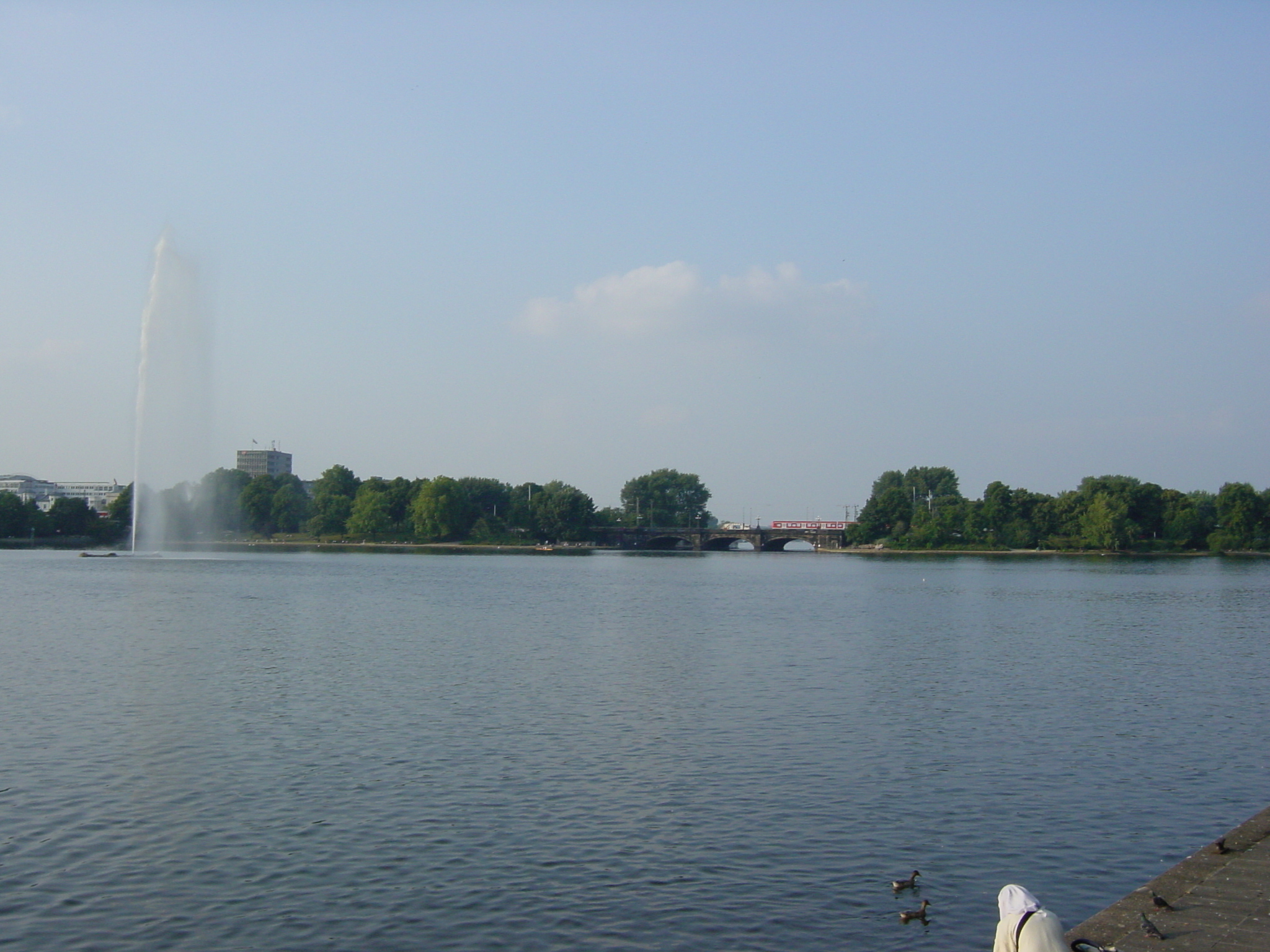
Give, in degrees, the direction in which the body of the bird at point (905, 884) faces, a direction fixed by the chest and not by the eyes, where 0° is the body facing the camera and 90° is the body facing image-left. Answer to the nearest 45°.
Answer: approximately 270°

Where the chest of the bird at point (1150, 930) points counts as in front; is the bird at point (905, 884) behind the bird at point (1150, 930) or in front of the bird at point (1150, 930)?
in front

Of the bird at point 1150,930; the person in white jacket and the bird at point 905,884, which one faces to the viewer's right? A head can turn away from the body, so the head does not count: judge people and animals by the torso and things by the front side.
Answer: the bird at point 905,884

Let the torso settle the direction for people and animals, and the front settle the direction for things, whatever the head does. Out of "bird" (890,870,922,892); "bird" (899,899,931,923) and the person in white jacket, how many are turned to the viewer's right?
2

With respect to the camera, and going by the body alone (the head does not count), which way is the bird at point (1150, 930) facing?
to the viewer's left

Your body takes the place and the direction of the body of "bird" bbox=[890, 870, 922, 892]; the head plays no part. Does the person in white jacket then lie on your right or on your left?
on your right

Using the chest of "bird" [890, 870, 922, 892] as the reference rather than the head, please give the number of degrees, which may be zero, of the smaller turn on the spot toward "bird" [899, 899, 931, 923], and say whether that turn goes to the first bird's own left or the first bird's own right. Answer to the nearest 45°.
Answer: approximately 90° to the first bird's own right

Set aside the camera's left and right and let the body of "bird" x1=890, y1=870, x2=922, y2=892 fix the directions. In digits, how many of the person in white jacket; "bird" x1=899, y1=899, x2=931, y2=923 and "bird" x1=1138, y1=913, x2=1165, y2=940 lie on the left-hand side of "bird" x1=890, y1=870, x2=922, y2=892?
0

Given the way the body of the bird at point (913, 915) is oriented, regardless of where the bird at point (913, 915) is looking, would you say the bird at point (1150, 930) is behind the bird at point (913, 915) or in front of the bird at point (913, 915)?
in front

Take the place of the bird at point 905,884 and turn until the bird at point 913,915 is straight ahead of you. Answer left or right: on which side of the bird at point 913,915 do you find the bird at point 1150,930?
left

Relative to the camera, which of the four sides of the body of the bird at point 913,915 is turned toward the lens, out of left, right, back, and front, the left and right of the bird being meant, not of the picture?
right

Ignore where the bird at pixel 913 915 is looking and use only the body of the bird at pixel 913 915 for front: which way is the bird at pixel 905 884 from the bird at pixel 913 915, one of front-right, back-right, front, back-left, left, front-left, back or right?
left

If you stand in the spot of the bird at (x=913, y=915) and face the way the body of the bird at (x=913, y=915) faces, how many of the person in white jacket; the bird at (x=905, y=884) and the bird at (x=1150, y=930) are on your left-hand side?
1

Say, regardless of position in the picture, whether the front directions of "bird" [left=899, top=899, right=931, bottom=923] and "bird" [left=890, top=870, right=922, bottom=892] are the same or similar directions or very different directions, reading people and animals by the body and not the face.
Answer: same or similar directions

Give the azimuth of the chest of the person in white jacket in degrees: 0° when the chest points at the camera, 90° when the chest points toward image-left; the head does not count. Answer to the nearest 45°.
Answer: approximately 135°

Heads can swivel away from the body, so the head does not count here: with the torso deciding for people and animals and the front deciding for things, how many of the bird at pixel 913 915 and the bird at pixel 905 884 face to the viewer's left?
0

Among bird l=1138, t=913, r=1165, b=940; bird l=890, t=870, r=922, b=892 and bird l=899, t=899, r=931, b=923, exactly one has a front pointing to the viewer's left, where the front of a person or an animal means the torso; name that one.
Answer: bird l=1138, t=913, r=1165, b=940
